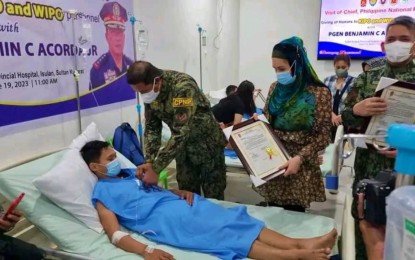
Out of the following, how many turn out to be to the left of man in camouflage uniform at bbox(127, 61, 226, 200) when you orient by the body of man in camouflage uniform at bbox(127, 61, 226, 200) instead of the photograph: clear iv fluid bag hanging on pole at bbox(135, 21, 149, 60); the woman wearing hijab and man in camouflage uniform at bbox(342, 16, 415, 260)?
2

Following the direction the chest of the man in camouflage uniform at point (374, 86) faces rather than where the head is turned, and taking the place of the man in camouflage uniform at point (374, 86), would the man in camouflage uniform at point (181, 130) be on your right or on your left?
on your right

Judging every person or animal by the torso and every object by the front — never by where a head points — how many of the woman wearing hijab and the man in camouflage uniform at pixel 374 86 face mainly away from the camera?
0

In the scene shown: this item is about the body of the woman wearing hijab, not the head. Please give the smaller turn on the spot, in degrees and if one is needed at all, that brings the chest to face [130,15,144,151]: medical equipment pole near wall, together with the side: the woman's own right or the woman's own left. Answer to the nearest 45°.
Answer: approximately 90° to the woman's own right

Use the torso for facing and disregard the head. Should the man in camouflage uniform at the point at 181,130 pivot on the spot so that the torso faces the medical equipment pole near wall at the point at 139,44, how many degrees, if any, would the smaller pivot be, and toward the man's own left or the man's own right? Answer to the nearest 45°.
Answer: approximately 135° to the man's own right

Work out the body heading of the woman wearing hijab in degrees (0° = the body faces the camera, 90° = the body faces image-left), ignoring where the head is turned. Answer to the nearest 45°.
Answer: approximately 45°

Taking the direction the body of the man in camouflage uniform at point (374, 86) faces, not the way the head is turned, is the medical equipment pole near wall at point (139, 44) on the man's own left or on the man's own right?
on the man's own right

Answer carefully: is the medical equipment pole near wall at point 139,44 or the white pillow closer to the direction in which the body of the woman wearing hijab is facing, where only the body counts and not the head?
the white pillow

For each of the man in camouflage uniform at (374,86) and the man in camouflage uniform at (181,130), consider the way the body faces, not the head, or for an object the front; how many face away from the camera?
0

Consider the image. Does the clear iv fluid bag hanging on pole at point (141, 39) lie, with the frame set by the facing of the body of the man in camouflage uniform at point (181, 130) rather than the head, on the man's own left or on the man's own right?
on the man's own right

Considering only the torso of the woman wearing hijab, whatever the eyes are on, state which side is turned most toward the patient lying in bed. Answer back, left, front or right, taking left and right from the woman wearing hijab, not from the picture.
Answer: front

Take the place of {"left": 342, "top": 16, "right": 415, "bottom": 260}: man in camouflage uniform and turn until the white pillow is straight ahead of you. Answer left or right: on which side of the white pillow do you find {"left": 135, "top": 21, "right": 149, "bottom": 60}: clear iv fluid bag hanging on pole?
right
